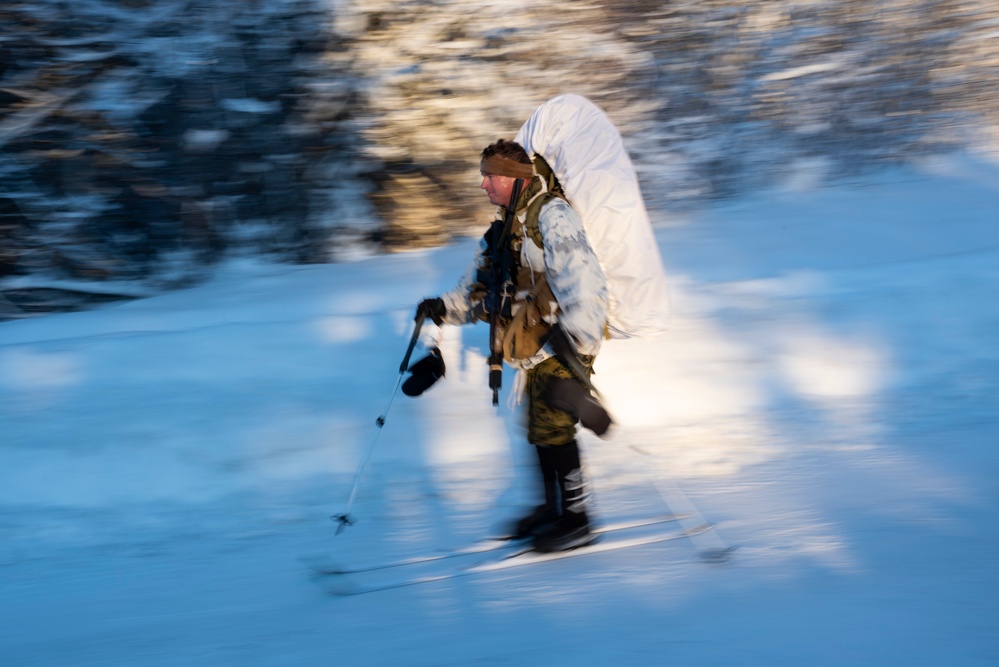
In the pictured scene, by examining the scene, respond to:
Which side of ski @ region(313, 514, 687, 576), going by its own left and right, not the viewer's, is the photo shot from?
left

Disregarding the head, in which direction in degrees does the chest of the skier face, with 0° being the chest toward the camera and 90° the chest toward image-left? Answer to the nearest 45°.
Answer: approximately 90°

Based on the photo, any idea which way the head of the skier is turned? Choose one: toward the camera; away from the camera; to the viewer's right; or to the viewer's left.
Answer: to the viewer's left
